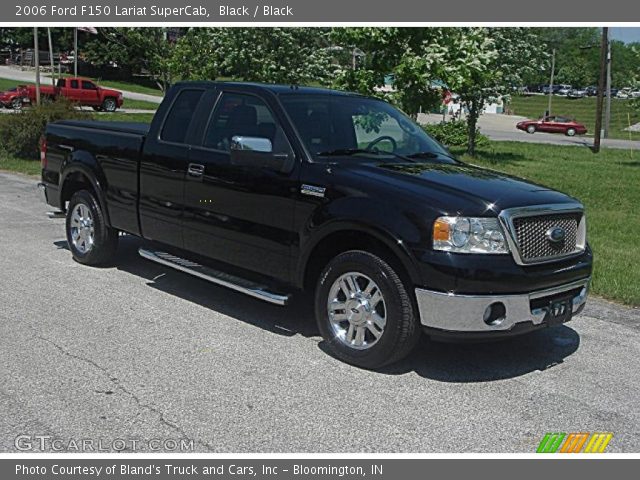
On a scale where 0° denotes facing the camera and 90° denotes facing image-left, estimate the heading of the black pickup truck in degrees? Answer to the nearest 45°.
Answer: approximately 315°

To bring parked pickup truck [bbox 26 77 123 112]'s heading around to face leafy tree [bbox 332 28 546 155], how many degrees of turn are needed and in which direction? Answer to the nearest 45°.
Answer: approximately 90° to its right

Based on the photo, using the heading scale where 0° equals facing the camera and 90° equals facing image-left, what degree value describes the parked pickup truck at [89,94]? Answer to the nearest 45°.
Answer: approximately 270°

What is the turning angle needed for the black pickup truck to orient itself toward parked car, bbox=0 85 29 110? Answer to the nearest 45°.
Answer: approximately 180°

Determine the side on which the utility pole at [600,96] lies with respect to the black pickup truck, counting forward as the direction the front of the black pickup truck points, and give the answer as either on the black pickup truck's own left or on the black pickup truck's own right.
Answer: on the black pickup truck's own left

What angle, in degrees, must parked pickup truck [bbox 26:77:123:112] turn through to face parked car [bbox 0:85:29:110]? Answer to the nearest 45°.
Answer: approximately 180°

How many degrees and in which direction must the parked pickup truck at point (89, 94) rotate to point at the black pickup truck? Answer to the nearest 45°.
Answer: approximately 90° to its right

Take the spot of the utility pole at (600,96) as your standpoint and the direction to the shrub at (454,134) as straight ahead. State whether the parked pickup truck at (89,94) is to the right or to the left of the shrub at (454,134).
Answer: right

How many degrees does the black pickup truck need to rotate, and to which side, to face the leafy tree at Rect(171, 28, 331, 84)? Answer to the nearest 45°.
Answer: approximately 135° to its left

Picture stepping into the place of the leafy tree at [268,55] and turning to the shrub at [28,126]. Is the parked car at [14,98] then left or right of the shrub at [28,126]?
right

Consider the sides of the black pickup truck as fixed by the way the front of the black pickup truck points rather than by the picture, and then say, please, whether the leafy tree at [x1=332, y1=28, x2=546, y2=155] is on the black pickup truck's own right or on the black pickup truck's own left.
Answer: on the black pickup truck's own left

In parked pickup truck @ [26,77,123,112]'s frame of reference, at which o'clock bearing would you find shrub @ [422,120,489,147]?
The shrub is roughly at 2 o'clock from the parked pickup truck.
